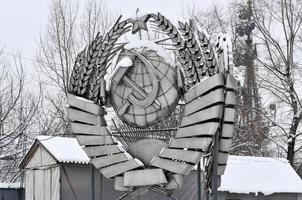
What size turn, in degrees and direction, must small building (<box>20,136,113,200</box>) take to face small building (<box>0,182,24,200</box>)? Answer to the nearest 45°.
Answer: approximately 90° to its right

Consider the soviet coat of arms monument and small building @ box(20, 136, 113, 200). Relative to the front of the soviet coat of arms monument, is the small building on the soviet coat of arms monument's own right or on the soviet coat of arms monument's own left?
on the soviet coat of arms monument's own right

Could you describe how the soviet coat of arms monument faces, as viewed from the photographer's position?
facing the viewer and to the left of the viewer

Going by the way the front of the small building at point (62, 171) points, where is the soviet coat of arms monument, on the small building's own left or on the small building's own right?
on the small building's own left

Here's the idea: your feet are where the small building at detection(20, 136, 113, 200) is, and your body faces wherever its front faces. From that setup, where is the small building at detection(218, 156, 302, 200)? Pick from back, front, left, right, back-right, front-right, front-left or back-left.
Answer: back-left

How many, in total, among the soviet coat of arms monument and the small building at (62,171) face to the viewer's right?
0

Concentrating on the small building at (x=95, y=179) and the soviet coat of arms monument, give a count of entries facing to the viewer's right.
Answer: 0

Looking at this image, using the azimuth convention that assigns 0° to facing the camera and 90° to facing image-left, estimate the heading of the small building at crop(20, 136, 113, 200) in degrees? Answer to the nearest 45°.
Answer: approximately 45°
